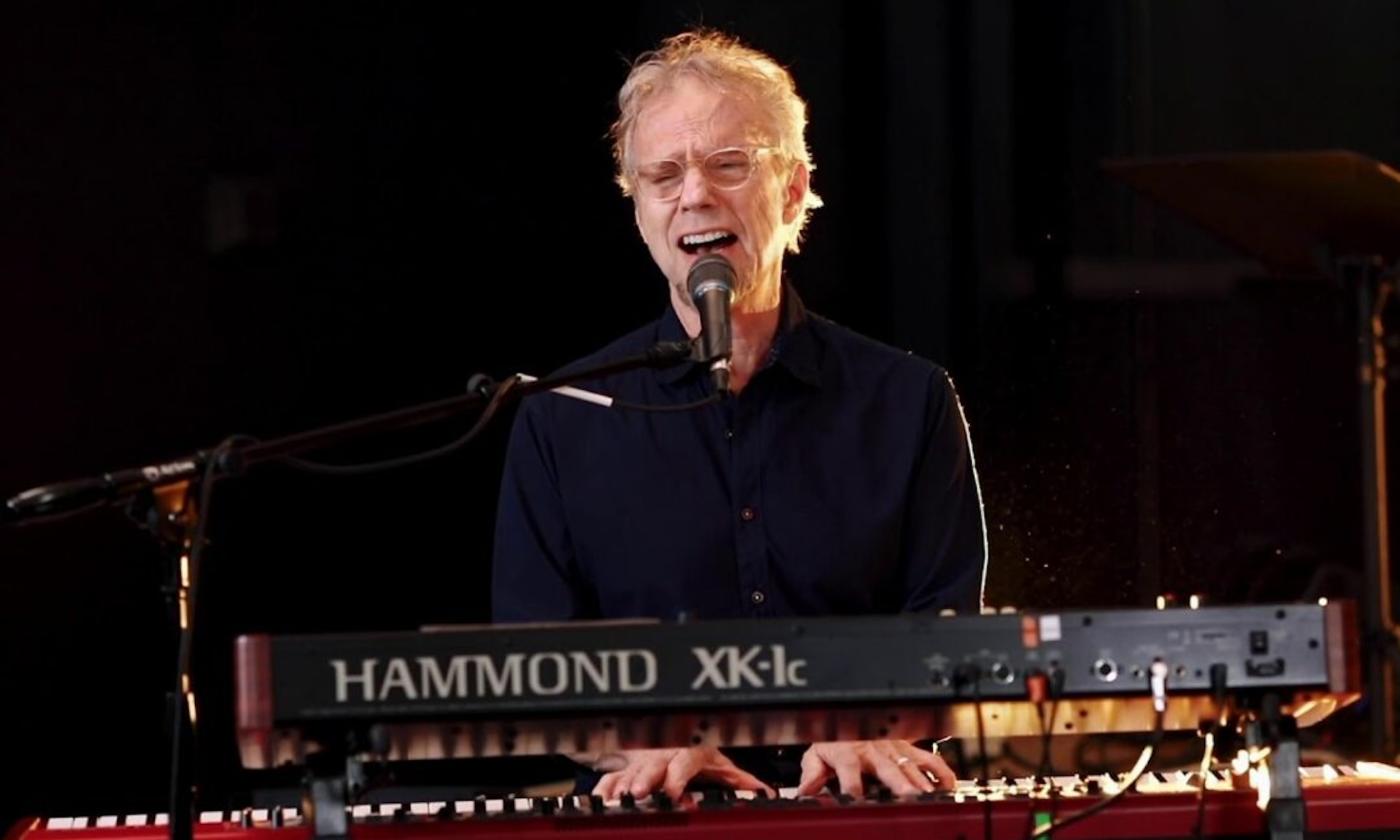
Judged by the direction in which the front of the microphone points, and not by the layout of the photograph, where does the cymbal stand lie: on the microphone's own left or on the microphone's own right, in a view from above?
on the microphone's own right

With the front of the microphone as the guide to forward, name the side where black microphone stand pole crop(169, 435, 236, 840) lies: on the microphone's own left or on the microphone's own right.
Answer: on the microphone's own left

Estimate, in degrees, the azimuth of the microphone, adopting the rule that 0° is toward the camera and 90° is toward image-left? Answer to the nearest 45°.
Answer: approximately 180°
